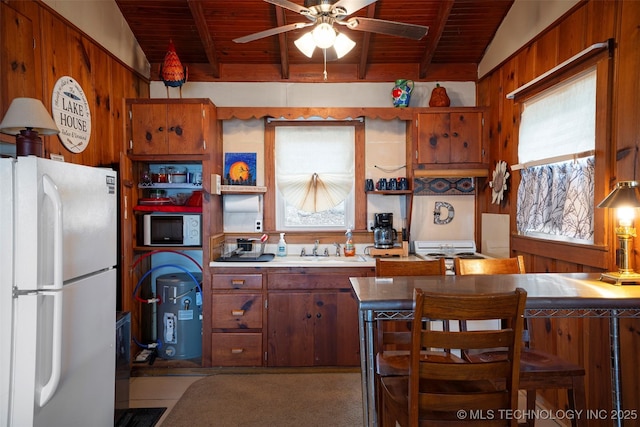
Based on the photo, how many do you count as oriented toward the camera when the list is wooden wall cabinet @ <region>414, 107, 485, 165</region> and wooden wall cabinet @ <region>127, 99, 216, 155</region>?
2

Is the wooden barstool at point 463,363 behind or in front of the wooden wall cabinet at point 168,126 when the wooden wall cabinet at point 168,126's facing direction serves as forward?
in front

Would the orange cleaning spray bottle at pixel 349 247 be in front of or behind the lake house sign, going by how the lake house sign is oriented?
in front

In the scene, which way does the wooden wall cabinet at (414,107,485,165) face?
toward the camera

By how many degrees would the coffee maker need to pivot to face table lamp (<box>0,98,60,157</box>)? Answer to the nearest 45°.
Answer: approximately 45° to its right

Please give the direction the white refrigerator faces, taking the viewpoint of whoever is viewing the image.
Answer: facing the viewer and to the right of the viewer

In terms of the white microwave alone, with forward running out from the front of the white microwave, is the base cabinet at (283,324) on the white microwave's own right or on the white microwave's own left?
on the white microwave's own left

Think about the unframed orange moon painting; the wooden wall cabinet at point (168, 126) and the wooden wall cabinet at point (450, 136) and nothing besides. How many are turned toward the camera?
3

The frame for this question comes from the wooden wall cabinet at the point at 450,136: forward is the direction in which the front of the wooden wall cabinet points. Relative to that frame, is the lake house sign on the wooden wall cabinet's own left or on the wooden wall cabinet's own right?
on the wooden wall cabinet's own right

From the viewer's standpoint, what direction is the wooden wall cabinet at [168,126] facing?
toward the camera

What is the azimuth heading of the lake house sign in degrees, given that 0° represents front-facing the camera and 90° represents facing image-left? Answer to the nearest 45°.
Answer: approximately 315°

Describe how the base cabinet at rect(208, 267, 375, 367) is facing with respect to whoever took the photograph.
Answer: facing the viewer
